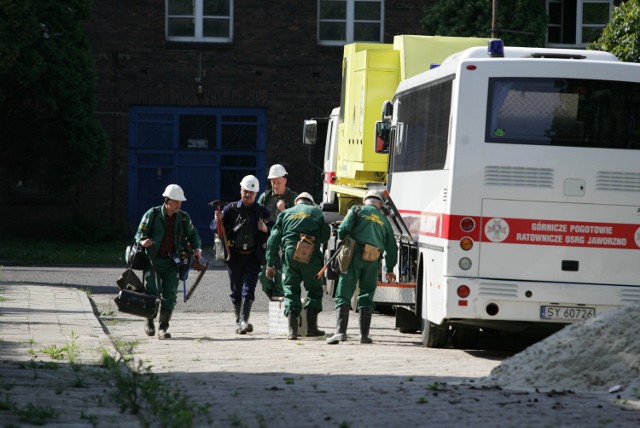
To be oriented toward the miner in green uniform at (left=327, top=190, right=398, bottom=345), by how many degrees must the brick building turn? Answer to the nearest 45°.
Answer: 0° — it already faces them

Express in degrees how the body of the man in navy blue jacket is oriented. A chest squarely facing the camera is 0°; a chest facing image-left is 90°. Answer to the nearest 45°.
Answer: approximately 0°
